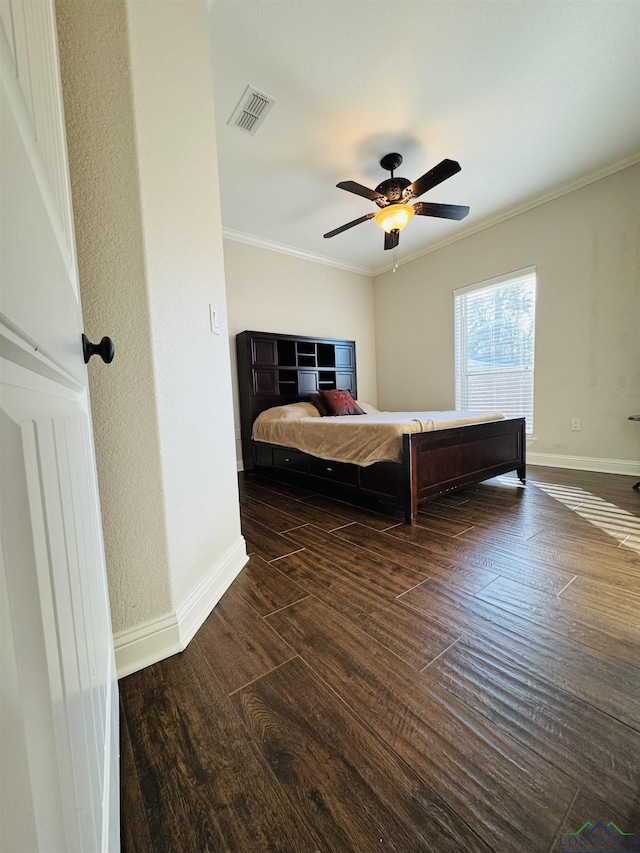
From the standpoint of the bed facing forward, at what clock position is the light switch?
The light switch is roughly at 2 o'clock from the bed.

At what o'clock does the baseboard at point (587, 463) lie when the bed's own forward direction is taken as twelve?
The baseboard is roughly at 10 o'clock from the bed.

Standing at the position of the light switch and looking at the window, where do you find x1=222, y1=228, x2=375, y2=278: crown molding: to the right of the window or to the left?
left

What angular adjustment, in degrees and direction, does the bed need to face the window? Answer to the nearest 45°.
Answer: approximately 90° to its left
